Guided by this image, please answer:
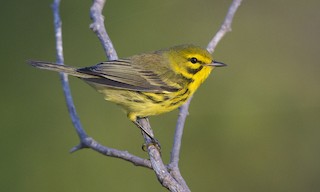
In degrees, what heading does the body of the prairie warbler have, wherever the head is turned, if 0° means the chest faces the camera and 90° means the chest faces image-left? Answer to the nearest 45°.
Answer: approximately 270°
